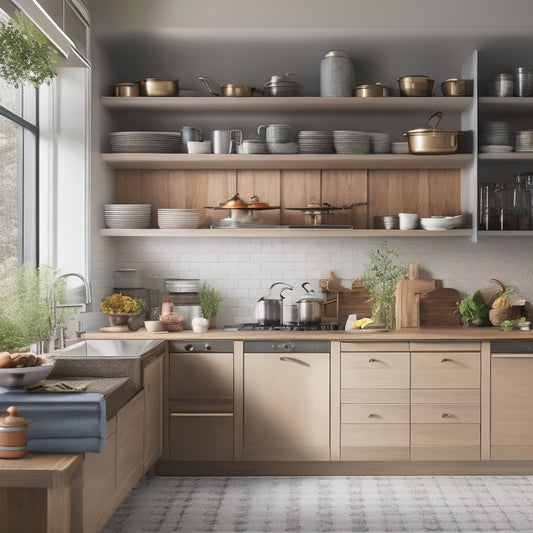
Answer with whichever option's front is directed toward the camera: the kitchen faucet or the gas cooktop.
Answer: the gas cooktop

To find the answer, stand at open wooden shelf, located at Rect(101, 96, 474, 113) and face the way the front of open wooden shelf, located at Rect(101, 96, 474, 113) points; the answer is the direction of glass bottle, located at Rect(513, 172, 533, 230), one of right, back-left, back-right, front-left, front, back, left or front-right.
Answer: left

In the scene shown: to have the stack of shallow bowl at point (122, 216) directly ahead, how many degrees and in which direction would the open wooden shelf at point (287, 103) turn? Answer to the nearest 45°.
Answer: approximately 90° to its right

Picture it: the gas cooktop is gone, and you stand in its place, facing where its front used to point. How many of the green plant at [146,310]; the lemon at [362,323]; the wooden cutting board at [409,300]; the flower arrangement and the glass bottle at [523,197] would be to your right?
2

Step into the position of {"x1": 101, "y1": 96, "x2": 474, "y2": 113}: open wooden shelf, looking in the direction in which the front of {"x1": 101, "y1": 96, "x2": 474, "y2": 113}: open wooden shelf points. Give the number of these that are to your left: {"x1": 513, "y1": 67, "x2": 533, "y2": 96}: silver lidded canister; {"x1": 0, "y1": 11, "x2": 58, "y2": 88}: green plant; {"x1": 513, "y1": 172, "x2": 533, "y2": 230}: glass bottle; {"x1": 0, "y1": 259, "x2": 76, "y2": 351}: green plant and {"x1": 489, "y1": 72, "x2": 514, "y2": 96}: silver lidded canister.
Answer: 3

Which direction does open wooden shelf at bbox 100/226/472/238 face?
toward the camera

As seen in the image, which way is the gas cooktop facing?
toward the camera

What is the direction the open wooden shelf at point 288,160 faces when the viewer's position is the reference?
facing the viewer

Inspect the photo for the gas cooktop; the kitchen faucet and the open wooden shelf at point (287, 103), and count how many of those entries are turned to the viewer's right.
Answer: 1

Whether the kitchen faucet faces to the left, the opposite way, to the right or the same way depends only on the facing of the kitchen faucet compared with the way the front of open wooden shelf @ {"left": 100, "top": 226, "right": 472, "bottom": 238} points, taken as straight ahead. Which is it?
to the left

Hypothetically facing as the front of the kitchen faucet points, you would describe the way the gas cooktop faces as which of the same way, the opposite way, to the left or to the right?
to the right

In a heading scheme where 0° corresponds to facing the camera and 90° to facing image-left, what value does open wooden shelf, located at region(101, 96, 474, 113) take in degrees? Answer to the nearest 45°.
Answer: approximately 0°

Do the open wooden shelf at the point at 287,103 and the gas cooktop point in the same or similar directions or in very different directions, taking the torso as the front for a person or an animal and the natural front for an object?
same or similar directions

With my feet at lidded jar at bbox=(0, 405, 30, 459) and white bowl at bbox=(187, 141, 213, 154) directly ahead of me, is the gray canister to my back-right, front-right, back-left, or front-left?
front-right

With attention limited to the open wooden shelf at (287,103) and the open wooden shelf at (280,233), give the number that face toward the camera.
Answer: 2

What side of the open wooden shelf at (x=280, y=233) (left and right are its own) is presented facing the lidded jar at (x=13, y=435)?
front
